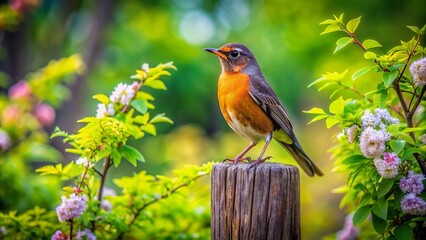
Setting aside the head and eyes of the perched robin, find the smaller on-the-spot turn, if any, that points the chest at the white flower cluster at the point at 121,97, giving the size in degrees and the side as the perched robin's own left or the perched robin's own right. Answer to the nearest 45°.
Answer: approximately 45° to the perched robin's own right

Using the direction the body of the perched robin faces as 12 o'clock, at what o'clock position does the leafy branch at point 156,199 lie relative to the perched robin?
The leafy branch is roughly at 12 o'clock from the perched robin.

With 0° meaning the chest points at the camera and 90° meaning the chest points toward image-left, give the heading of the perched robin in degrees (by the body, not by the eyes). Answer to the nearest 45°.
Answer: approximately 90°

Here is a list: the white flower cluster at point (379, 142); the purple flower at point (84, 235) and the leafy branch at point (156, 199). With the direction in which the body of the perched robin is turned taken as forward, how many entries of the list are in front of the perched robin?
2

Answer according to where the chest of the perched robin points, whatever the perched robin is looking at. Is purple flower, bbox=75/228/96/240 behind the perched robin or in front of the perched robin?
in front

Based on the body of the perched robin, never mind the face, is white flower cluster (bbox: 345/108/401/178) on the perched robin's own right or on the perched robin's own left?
on the perched robin's own left

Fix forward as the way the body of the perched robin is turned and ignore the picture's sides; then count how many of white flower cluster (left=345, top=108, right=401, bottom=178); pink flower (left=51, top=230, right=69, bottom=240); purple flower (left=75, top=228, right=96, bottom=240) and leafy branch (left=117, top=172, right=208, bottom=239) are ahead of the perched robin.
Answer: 3
